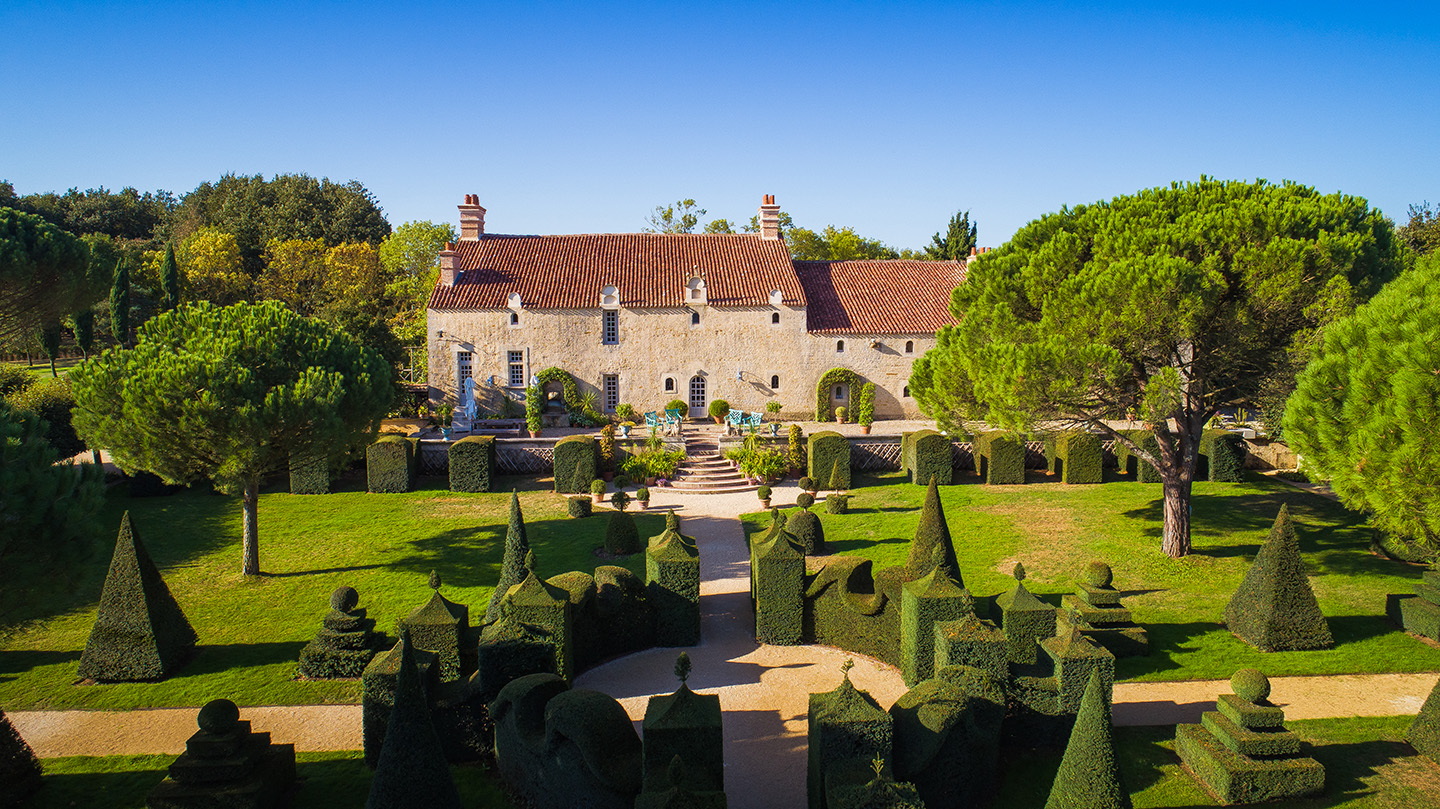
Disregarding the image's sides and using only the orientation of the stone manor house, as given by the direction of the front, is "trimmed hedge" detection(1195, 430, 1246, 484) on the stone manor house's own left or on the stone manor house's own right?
on the stone manor house's own left

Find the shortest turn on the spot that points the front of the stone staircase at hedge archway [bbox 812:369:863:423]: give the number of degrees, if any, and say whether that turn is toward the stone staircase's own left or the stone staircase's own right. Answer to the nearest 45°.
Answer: approximately 135° to the stone staircase's own left

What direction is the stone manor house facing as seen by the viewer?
toward the camera

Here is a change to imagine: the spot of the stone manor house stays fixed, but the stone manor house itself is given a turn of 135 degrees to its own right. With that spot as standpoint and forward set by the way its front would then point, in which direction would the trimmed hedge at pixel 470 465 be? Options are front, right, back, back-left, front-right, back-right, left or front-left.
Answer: left

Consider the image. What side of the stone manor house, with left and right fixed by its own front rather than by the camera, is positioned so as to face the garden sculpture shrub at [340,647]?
front

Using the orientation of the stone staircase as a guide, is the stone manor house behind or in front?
behind

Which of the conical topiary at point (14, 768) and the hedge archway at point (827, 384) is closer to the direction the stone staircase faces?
the conical topiary

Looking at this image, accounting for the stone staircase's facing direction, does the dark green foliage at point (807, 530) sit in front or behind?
in front

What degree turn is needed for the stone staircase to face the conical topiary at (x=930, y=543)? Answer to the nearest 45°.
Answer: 0° — it already faces it

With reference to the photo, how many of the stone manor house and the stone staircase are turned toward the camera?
2

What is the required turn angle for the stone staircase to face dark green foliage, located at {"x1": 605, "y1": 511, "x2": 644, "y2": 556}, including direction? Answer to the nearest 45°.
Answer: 0° — it already faces it

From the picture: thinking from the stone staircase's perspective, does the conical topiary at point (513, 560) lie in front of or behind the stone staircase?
in front
